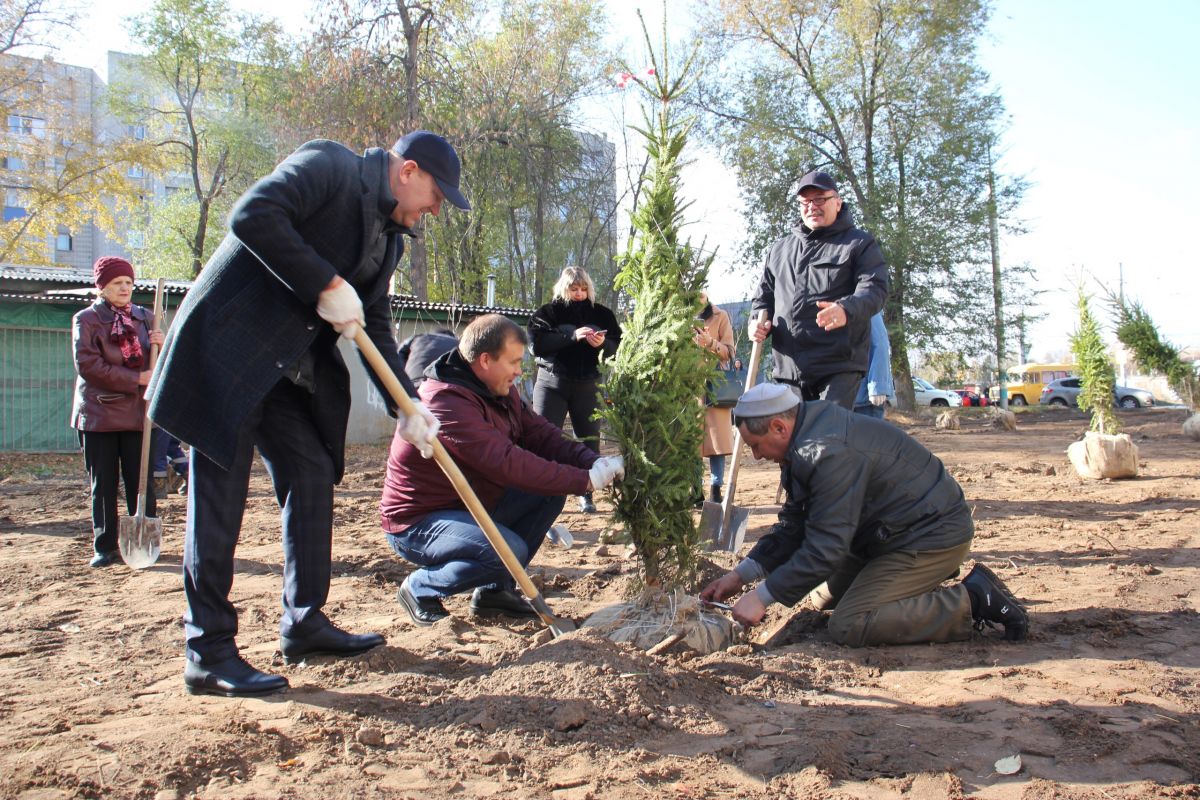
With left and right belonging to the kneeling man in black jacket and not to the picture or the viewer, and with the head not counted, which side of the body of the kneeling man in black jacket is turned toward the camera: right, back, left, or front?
left

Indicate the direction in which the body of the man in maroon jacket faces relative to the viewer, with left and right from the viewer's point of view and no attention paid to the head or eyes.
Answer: facing to the right of the viewer

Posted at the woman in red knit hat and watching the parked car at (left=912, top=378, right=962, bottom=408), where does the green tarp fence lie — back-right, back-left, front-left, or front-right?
front-left

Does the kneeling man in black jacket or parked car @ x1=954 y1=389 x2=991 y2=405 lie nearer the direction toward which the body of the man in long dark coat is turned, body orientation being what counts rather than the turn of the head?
the kneeling man in black jacket

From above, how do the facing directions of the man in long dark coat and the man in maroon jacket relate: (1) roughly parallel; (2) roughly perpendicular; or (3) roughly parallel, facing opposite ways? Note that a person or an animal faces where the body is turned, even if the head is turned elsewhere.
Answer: roughly parallel

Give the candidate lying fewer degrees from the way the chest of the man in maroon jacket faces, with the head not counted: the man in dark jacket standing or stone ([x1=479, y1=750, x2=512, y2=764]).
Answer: the man in dark jacket standing

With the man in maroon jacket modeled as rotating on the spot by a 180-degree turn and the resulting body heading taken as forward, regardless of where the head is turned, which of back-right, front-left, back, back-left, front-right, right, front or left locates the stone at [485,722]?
left

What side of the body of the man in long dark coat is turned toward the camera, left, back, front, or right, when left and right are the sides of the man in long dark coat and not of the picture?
right

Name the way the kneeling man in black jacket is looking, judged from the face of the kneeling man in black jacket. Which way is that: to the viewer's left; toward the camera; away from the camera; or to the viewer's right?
to the viewer's left

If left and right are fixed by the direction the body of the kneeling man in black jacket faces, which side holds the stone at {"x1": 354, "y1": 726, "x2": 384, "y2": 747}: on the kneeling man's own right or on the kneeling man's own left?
on the kneeling man's own left

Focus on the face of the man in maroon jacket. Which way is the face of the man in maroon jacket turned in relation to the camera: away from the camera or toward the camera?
toward the camera

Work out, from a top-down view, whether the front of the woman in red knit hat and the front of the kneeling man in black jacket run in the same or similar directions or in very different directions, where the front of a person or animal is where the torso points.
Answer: very different directions

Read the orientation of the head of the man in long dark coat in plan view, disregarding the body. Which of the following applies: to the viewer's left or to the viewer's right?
to the viewer's right
